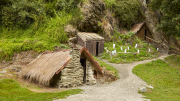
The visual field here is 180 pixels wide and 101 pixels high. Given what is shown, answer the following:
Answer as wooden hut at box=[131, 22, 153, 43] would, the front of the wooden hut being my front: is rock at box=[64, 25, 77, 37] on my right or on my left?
on my right

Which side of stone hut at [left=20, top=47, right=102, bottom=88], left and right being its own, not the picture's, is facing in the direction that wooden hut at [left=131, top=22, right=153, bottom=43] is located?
left

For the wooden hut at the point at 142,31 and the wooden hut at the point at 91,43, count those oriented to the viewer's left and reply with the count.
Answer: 0

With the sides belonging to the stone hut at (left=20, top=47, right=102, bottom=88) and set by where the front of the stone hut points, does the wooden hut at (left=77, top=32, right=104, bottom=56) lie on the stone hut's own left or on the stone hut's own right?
on the stone hut's own left

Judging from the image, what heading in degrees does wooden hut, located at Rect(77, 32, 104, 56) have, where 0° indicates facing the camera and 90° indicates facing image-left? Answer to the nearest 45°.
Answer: approximately 315°

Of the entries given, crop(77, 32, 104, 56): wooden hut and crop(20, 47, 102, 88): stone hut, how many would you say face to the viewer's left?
0

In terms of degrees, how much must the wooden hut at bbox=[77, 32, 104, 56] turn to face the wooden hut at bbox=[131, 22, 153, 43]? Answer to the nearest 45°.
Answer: approximately 90° to its left

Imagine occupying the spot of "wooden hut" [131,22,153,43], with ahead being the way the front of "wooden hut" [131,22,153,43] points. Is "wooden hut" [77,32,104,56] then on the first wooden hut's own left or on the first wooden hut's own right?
on the first wooden hut's own right

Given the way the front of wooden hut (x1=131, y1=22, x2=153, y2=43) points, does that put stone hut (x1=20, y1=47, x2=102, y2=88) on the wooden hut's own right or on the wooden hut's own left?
on the wooden hut's own right
